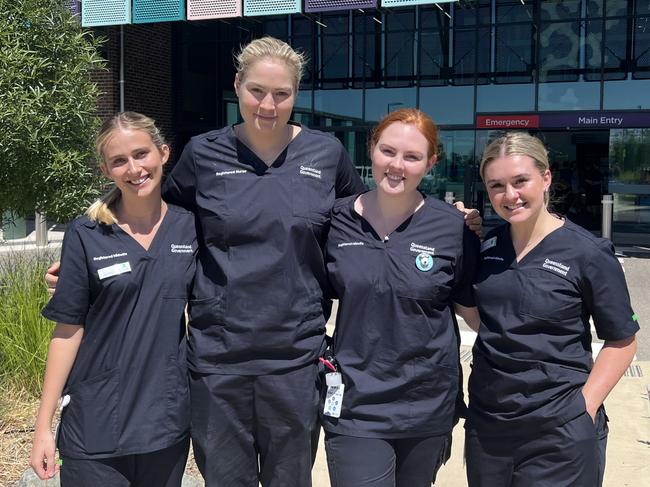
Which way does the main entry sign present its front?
toward the camera

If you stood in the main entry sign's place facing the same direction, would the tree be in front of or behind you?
in front
